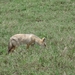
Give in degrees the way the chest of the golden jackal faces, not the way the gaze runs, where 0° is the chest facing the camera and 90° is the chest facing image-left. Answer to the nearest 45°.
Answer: approximately 270°
